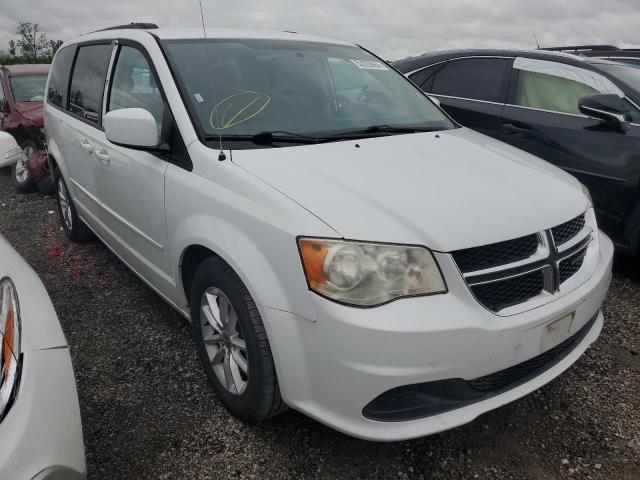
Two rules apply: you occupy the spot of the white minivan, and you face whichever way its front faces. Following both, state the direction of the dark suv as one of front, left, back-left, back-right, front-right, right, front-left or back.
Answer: left

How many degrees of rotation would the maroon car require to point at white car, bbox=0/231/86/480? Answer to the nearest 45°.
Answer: approximately 45° to its right

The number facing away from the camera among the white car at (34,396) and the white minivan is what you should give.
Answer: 0

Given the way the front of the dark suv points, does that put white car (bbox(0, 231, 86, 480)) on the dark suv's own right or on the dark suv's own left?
on the dark suv's own right

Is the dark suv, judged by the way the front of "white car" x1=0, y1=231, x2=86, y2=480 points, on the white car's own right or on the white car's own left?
on the white car's own left

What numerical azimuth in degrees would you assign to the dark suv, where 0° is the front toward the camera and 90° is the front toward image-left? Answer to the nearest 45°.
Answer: approximately 315°

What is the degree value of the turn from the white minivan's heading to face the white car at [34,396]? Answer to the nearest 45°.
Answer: approximately 90° to its right

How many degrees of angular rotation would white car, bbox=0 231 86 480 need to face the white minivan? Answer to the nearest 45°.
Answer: approximately 90° to its left

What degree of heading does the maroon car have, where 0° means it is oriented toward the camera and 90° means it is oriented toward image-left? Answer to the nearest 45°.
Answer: approximately 315°

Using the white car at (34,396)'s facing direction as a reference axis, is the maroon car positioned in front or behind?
behind
